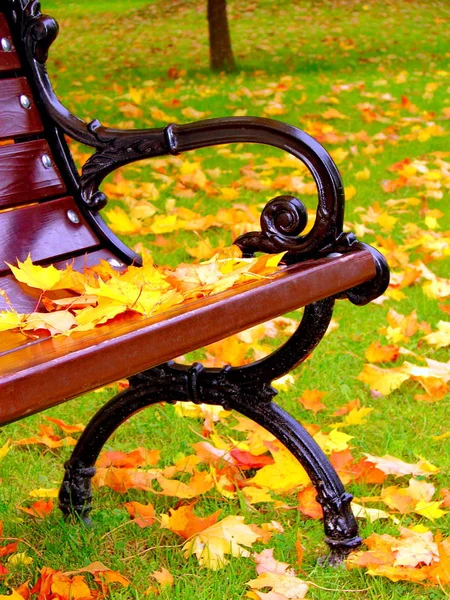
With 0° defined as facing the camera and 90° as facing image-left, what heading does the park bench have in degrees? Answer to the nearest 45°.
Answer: approximately 315°

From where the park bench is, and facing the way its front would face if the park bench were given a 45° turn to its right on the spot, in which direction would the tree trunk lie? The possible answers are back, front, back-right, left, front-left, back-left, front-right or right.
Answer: back

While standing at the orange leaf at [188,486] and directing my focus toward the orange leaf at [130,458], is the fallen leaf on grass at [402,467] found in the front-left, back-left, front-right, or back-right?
back-right
